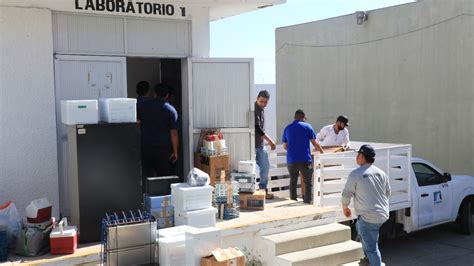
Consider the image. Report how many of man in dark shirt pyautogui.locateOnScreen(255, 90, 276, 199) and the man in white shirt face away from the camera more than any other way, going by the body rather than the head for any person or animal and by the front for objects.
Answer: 0

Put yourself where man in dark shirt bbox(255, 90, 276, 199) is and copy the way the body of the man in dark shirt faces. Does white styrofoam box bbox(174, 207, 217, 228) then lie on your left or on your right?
on your right

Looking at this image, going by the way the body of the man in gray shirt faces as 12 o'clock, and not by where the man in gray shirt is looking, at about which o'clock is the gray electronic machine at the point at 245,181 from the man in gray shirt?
The gray electronic machine is roughly at 11 o'clock from the man in gray shirt.

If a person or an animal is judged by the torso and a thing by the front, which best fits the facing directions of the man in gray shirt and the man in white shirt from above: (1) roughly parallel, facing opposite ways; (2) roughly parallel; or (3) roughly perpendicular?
roughly parallel, facing opposite ways

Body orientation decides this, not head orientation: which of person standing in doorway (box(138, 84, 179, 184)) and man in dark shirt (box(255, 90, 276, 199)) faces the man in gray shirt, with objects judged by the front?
the man in dark shirt

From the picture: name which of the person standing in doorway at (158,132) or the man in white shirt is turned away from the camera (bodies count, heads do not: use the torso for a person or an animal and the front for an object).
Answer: the person standing in doorway

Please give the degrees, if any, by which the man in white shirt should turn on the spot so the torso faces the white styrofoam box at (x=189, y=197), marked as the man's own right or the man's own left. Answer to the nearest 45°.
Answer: approximately 90° to the man's own right

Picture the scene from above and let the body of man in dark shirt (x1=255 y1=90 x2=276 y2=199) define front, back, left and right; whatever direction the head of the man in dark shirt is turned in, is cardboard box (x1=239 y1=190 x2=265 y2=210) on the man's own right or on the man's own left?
on the man's own right

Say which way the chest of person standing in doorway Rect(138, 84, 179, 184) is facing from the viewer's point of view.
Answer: away from the camera

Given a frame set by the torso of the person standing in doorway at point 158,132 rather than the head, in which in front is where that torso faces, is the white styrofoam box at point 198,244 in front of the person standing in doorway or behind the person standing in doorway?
behind

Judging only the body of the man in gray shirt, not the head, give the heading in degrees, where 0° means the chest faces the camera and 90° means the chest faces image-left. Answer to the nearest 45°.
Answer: approximately 135°

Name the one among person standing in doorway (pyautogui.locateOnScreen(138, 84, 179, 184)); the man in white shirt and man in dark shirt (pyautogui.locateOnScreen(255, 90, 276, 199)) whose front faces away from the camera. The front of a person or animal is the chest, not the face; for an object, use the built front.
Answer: the person standing in doorway

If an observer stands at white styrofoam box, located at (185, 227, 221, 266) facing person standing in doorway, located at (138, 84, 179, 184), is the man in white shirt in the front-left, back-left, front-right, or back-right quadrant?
front-right

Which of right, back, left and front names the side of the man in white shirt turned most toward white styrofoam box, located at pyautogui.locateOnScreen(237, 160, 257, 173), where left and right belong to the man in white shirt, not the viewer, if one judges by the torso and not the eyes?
right
